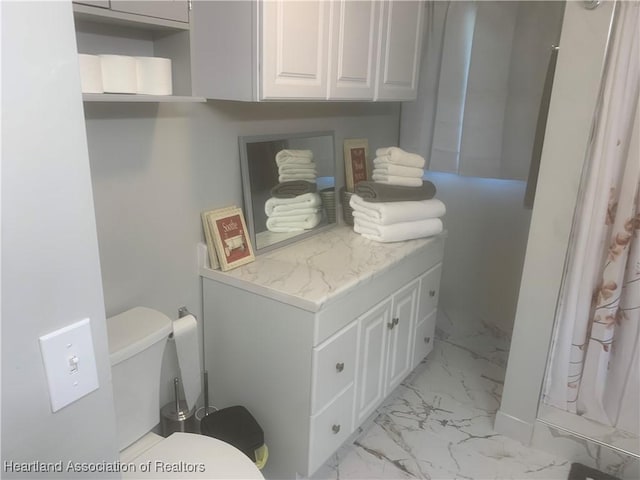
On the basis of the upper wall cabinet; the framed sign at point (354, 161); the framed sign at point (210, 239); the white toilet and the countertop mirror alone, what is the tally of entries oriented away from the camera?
0

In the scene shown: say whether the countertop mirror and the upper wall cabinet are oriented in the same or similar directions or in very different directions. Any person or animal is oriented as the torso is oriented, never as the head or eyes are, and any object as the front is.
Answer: same or similar directions

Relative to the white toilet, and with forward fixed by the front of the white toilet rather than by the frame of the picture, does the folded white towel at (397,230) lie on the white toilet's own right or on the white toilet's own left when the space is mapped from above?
on the white toilet's own left

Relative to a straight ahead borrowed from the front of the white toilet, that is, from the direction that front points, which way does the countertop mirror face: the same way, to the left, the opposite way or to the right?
the same way

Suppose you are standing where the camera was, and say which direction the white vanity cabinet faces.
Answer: facing the viewer and to the right of the viewer

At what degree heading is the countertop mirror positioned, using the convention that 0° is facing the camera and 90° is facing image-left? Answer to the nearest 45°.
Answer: approximately 315°

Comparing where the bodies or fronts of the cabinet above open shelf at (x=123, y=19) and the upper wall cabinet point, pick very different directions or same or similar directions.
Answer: same or similar directions

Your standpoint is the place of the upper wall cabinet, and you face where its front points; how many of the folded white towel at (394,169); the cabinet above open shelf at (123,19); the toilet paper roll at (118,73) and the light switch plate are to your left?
1

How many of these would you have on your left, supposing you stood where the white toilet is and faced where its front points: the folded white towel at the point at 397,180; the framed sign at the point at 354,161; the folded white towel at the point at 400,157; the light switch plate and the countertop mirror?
4

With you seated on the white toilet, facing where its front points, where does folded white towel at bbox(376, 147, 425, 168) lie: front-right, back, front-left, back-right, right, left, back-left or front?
left

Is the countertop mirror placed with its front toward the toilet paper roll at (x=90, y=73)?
no

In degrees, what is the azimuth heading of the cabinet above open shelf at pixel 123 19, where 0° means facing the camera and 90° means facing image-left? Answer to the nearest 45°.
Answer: approximately 315°

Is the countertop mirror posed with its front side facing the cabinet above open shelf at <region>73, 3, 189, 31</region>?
no

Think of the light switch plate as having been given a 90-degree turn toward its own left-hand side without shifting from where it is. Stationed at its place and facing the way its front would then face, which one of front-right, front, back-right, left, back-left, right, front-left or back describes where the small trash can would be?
front

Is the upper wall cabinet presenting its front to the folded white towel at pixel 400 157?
no
